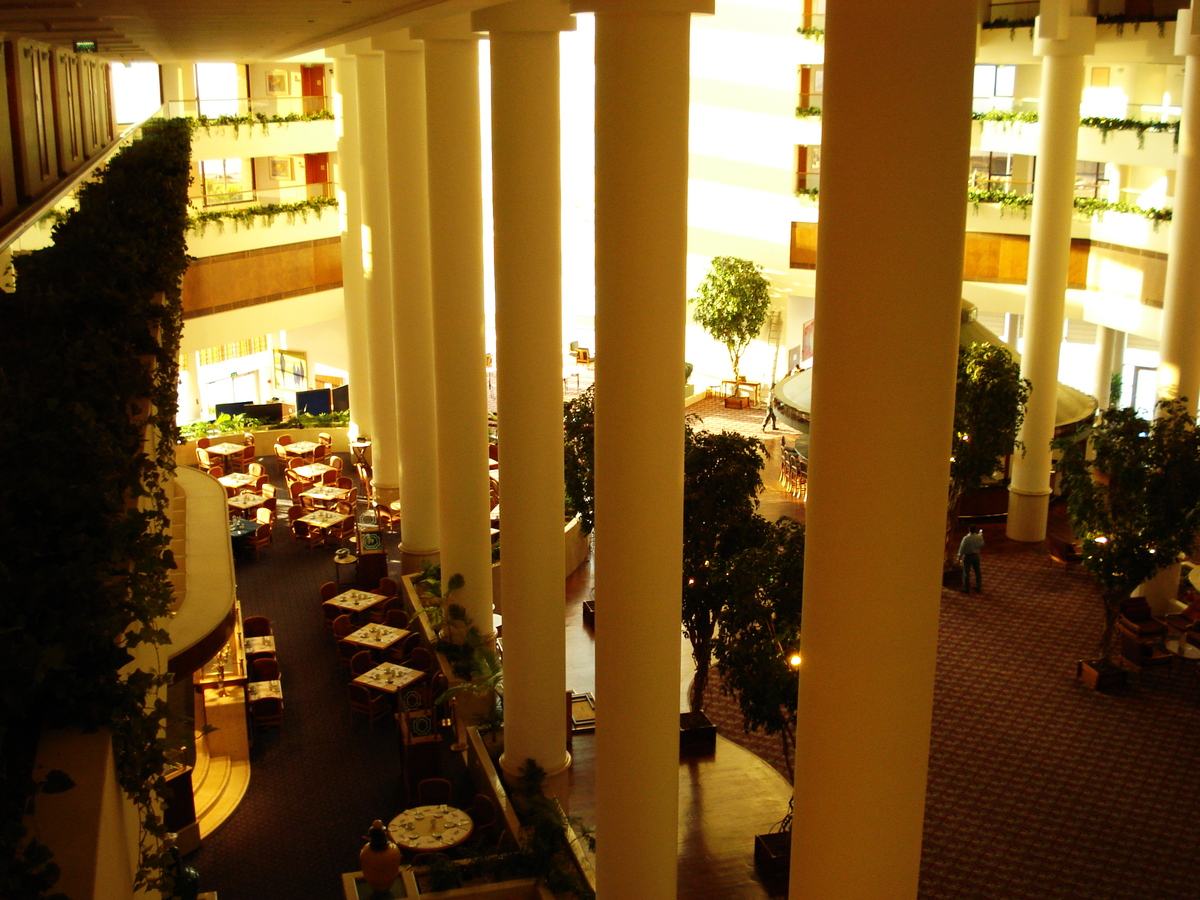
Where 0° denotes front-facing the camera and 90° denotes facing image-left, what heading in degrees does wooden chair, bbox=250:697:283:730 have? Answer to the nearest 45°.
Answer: approximately 180°

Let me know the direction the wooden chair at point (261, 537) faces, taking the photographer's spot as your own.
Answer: facing away from the viewer and to the left of the viewer

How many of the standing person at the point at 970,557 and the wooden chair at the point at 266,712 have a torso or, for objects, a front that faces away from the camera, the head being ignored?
2

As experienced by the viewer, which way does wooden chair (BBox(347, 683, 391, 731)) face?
facing away from the viewer and to the right of the viewer

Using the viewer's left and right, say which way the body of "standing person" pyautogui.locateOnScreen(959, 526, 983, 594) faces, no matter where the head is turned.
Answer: facing away from the viewer

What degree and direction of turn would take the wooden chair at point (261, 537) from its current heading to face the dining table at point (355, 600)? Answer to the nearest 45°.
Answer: approximately 135° to its left

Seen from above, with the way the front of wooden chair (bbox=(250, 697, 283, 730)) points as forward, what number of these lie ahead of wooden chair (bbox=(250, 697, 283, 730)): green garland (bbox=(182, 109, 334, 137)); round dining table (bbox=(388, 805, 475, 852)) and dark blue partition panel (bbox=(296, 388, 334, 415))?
2
